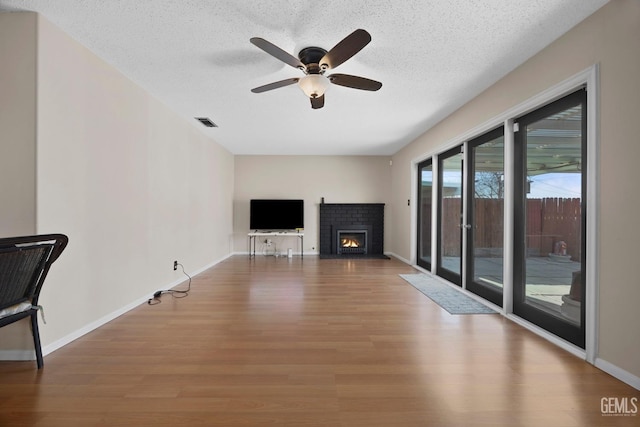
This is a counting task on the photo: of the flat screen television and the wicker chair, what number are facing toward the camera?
1

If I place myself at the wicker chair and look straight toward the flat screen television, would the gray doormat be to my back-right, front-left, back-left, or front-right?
front-right

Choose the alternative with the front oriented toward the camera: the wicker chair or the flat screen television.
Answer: the flat screen television

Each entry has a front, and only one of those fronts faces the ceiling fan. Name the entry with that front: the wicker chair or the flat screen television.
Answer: the flat screen television

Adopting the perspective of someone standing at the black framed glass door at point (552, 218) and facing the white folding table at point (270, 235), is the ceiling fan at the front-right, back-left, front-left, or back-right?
front-left

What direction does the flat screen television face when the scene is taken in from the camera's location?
facing the viewer

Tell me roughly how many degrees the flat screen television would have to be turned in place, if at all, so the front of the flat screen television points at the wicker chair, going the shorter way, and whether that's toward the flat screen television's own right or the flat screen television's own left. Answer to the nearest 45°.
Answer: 0° — it already faces it

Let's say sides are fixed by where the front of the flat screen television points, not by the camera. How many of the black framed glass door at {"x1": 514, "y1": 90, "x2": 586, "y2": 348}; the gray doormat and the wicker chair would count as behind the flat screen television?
0

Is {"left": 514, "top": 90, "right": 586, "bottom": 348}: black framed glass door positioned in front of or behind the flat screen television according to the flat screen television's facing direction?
in front

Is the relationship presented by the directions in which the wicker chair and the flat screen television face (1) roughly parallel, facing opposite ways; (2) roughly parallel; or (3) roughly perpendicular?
roughly perpendicular

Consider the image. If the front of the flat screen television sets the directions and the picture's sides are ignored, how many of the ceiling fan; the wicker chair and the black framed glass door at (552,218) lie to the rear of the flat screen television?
0
